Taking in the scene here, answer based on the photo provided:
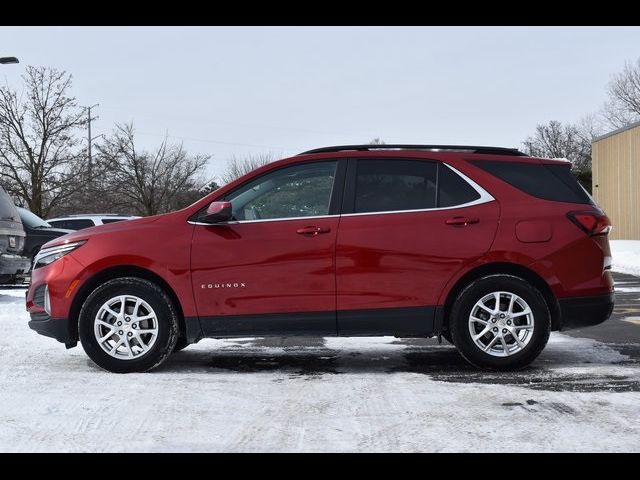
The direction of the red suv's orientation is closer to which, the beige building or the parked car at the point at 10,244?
the parked car

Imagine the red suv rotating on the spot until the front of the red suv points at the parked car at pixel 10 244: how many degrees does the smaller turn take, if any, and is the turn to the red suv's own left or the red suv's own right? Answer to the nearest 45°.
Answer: approximately 45° to the red suv's own right

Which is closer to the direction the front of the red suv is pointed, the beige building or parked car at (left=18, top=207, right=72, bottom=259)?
the parked car

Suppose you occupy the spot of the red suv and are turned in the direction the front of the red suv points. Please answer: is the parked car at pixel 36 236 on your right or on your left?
on your right

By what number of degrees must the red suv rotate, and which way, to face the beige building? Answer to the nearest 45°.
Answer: approximately 135° to its right

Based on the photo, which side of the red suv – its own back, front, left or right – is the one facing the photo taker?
left

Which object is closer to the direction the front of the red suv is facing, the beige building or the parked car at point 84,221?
the parked car
